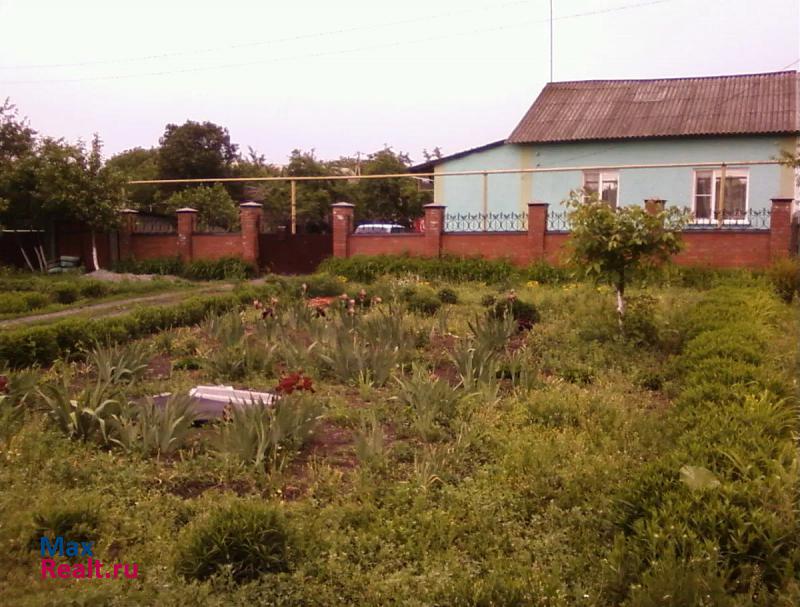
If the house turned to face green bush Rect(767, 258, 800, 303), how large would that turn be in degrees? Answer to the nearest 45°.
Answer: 0° — it already faces it

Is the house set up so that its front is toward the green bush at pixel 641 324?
yes

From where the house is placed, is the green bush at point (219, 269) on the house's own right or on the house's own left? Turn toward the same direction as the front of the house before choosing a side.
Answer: on the house's own right

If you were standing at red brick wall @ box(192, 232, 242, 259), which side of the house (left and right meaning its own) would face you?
right

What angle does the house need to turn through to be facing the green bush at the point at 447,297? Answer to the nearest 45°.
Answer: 0° — it already faces it

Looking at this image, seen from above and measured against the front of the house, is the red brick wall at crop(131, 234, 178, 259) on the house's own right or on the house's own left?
on the house's own right

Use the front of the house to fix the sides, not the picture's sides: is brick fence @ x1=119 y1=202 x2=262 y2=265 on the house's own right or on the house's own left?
on the house's own right

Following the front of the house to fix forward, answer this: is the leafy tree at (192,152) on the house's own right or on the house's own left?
on the house's own right

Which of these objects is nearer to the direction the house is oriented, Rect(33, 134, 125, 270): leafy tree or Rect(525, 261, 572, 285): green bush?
the green bush

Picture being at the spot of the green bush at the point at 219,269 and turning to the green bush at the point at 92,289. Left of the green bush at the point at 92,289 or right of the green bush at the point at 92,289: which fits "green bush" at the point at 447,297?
left

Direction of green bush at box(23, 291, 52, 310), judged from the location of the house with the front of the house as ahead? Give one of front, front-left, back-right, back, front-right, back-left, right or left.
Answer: front-right

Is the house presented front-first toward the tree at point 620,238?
yes

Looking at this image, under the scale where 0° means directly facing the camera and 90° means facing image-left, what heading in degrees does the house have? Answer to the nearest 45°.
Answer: approximately 0°

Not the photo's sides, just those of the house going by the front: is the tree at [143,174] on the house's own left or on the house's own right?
on the house's own right

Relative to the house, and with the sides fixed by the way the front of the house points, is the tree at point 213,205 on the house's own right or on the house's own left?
on the house's own right

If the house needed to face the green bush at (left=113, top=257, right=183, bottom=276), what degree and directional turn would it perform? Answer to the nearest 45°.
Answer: approximately 90° to its right
